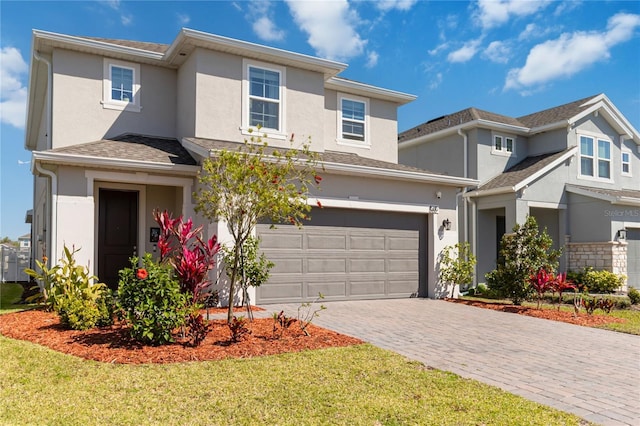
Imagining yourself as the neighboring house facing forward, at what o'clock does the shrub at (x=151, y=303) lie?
The shrub is roughly at 2 o'clock from the neighboring house.

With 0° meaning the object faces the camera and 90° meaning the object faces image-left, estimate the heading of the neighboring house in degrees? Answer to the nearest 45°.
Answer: approximately 315°

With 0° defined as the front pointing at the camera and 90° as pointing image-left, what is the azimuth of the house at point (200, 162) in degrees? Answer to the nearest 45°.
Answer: approximately 315°

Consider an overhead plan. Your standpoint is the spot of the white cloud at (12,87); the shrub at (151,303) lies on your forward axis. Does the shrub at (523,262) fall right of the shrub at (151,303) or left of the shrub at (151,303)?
left
